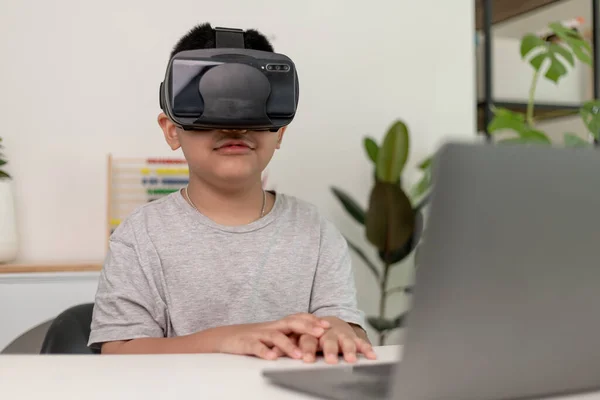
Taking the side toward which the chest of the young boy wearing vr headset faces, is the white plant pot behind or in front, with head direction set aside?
behind

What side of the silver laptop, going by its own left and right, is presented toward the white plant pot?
front

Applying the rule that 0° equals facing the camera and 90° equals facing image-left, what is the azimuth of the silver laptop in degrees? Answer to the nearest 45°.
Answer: approximately 135°

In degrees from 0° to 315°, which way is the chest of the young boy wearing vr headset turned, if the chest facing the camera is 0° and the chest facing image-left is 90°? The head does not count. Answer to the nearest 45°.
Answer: approximately 0°

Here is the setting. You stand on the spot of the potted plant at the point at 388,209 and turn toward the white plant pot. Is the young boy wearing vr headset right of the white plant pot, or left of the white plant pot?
left

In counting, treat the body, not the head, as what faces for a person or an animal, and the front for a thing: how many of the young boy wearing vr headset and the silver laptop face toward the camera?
1

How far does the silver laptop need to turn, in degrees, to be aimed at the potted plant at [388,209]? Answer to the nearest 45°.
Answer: approximately 45° to its right

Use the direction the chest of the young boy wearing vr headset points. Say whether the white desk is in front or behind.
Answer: in front

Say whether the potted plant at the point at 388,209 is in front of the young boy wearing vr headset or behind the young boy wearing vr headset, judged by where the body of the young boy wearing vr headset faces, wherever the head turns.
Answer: behind
